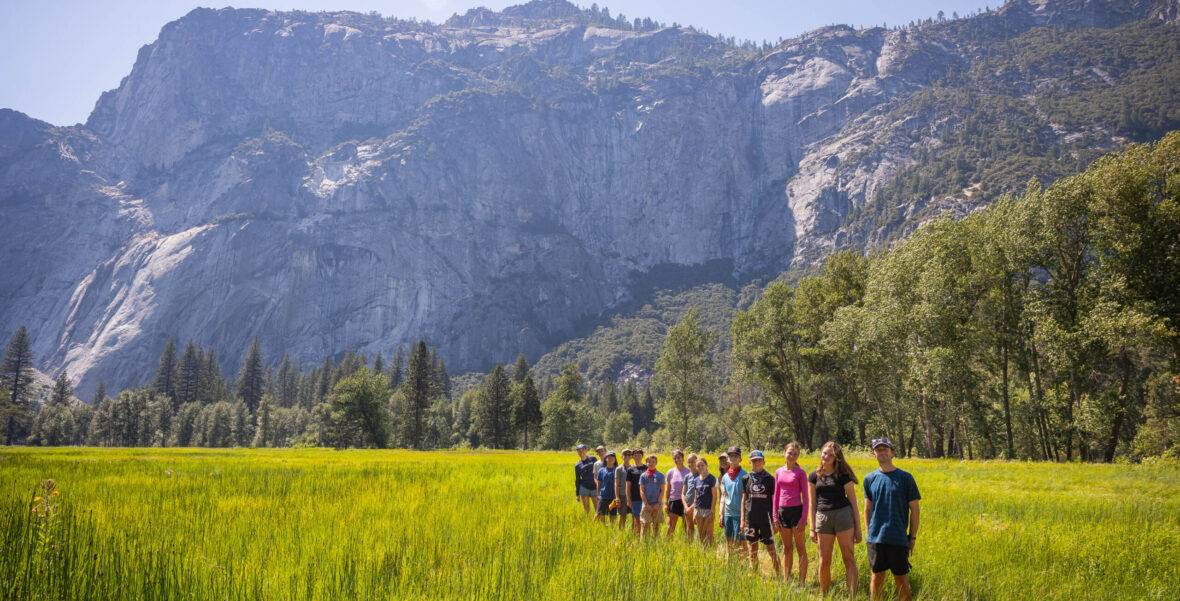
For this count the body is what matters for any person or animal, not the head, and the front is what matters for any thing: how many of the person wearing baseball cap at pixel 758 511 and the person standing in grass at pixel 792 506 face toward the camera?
2

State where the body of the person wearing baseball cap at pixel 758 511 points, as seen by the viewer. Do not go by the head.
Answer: toward the camera

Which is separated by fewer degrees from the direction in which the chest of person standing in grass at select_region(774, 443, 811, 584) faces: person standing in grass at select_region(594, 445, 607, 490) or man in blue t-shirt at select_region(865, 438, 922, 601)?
the man in blue t-shirt

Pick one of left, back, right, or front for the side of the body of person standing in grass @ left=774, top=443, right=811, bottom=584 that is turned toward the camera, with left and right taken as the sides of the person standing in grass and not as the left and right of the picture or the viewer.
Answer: front
